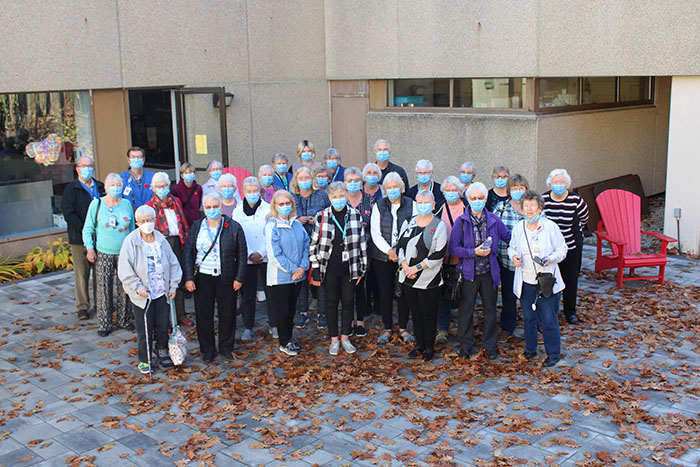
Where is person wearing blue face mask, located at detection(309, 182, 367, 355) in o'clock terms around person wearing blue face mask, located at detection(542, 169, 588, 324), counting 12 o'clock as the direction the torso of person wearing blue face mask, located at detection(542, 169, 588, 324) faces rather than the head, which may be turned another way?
person wearing blue face mask, located at detection(309, 182, 367, 355) is roughly at 2 o'clock from person wearing blue face mask, located at detection(542, 169, 588, 324).

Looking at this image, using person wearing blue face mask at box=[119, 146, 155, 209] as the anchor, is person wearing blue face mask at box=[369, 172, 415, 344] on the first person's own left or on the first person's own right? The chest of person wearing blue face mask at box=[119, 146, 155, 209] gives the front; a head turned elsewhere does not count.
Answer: on the first person's own left

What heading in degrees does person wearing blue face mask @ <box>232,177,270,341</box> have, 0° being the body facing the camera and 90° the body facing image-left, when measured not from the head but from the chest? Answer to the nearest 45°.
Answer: approximately 0°

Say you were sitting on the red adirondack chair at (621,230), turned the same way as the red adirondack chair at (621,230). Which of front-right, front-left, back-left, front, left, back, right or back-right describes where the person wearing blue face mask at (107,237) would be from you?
right

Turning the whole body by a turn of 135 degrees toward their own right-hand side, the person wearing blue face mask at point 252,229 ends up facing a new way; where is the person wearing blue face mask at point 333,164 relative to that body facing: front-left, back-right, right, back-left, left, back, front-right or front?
right

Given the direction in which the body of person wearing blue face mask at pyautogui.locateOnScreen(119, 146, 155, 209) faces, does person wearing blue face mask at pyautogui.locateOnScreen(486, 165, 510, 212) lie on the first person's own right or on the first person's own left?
on the first person's own left

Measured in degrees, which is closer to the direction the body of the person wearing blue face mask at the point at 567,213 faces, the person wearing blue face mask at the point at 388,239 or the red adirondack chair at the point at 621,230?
the person wearing blue face mask

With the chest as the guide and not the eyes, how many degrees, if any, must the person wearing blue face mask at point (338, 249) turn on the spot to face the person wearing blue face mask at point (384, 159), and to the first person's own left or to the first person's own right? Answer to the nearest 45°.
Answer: approximately 180°
